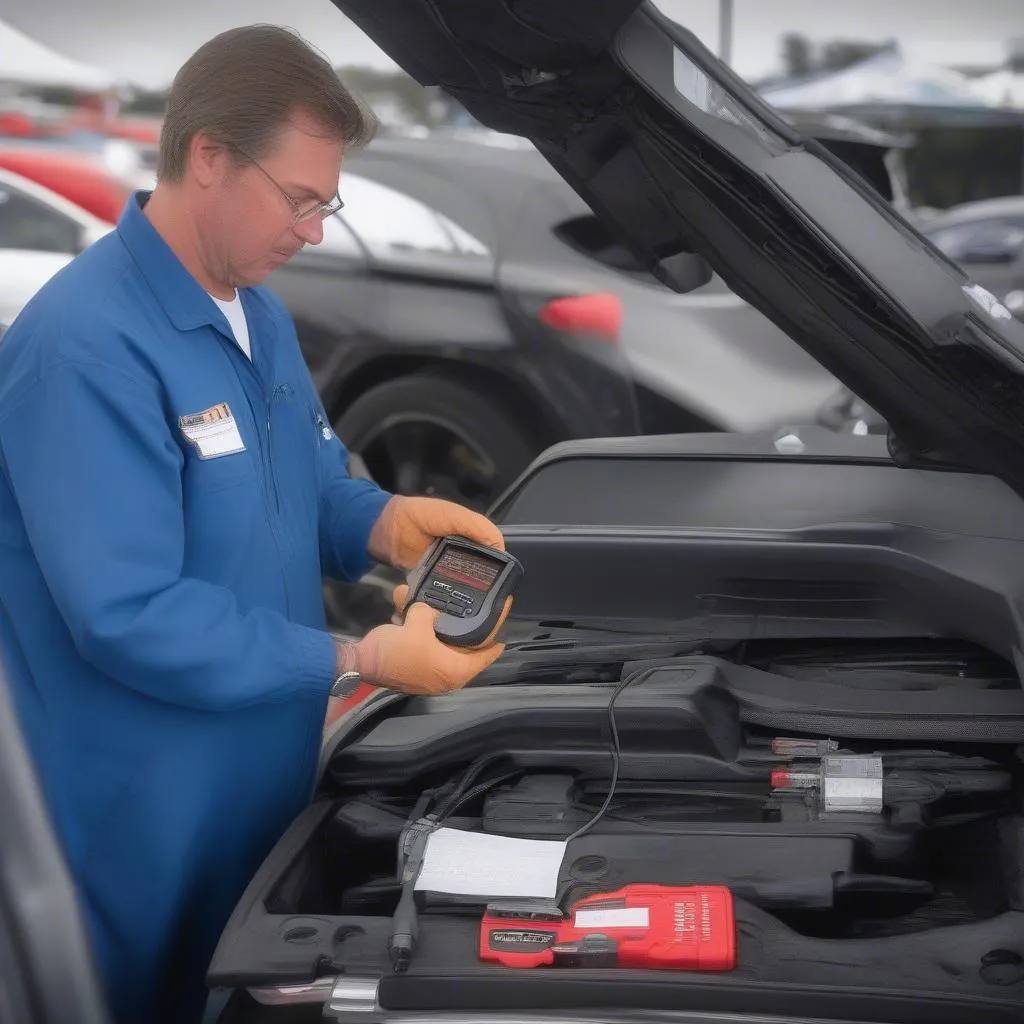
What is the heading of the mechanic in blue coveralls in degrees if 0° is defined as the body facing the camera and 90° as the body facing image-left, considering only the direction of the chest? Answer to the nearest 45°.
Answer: approximately 315°

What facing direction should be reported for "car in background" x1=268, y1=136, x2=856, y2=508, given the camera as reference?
facing away from the viewer and to the left of the viewer

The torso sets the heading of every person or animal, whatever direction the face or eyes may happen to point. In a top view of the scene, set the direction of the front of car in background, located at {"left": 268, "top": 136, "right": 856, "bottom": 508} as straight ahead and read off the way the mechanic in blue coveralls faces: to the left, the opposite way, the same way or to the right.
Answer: the opposite way

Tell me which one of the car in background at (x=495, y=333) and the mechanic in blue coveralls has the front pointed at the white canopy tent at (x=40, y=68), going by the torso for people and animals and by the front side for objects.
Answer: the car in background

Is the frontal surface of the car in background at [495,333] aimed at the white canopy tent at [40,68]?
yes

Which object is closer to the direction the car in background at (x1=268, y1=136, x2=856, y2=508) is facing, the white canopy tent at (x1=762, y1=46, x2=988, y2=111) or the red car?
the red car

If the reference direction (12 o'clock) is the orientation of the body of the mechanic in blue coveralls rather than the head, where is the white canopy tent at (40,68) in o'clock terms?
The white canopy tent is roughly at 7 o'clock from the mechanic in blue coveralls.

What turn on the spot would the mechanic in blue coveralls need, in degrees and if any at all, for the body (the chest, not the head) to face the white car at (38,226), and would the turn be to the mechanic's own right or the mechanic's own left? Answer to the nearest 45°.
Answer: approximately 135° to the mechanic's own left

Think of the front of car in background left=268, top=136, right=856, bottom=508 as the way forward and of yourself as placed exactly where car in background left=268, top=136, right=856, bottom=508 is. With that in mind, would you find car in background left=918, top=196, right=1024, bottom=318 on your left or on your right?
on your right
